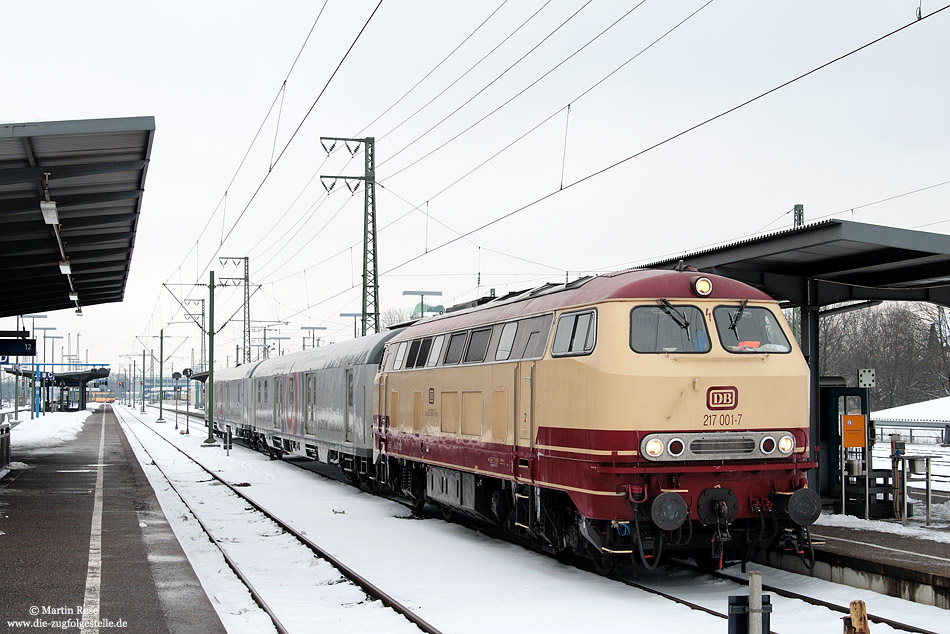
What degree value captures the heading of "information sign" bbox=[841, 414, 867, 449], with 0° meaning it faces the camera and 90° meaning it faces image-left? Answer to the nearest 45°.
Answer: approximately 0°

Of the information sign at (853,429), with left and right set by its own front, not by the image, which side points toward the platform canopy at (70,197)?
right

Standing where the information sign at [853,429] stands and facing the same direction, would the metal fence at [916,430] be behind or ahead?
behind

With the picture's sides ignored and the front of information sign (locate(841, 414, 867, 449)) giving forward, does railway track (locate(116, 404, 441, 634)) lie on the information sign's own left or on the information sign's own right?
on the information sign's own right
